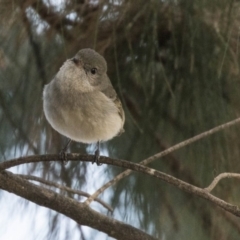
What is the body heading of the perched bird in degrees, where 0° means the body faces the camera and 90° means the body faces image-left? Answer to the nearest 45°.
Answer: approximately 45°
